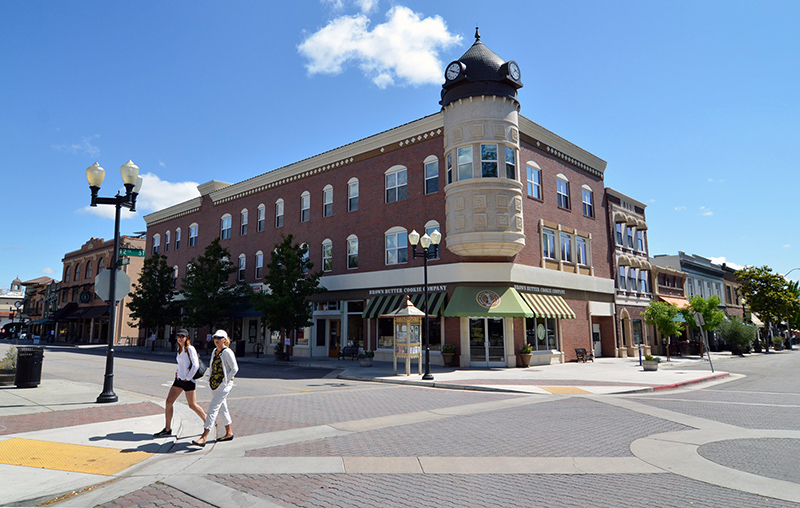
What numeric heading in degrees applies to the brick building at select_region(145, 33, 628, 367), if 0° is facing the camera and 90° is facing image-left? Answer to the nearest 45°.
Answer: approximately 0°

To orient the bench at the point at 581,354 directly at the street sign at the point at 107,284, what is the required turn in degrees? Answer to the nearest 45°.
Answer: approximately 90° to its right

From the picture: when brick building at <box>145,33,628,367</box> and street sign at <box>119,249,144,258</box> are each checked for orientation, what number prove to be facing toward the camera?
2

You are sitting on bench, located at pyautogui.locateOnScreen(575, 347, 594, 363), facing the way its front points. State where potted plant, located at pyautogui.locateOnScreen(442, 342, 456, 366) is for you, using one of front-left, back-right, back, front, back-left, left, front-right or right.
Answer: right

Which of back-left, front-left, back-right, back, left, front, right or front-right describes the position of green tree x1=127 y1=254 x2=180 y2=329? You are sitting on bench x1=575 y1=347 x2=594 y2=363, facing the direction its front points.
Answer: back-right

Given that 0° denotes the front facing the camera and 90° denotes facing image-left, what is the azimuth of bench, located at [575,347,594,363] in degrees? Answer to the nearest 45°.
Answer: approximately 315°

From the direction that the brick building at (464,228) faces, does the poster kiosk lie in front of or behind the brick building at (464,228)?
in front

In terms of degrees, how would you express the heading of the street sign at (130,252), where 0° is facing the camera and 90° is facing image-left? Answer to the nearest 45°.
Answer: approximately 0°

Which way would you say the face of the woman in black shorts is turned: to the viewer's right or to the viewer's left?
to the viewer's left

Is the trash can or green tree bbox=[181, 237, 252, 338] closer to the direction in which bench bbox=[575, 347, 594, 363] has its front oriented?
the trash can
